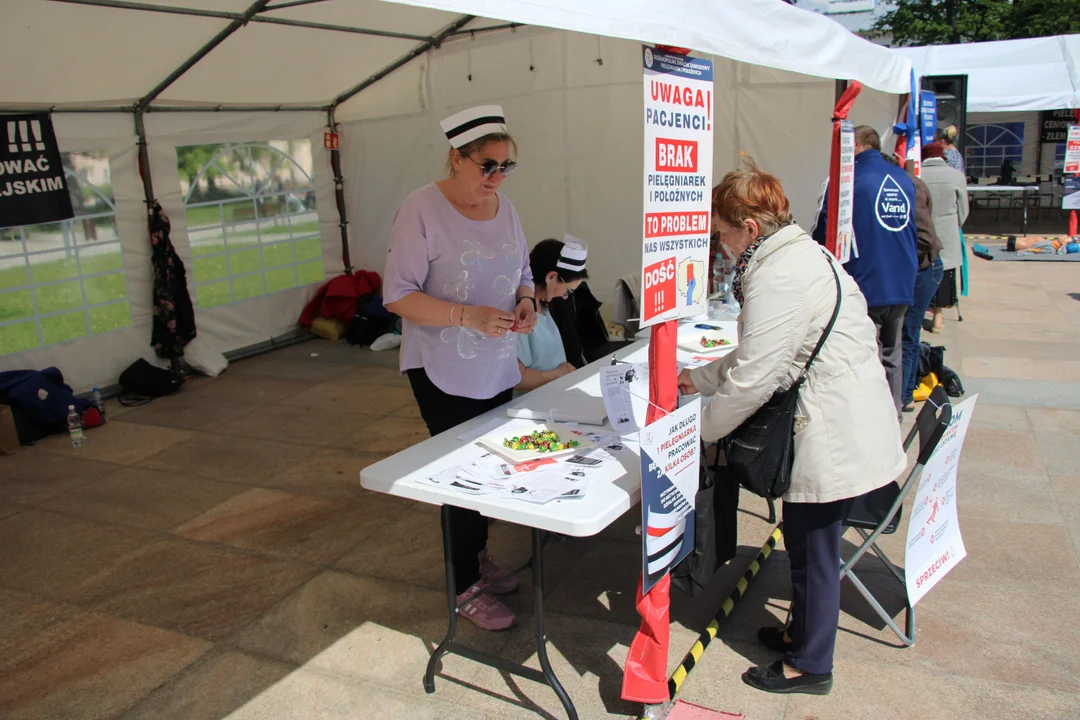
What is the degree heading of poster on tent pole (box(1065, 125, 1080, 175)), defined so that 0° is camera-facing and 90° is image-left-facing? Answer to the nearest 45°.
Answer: approximately 0°

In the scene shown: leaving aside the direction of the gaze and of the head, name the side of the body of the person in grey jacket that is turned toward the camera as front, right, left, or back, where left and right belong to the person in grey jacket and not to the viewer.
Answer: back

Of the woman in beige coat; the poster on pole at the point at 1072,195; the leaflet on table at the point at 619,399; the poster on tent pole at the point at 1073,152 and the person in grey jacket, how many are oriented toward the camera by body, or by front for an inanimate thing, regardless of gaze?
3

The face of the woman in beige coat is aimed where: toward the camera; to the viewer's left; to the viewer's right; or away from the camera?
to the viewer's left

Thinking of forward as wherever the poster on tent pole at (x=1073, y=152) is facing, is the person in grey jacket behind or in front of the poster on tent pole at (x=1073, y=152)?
in front

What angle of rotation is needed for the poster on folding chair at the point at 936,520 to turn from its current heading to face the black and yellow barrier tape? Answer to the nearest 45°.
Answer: approximately 90° to its right

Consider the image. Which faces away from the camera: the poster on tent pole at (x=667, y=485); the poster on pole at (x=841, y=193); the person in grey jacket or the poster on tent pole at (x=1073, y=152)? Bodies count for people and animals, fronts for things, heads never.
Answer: the person in grey jacket

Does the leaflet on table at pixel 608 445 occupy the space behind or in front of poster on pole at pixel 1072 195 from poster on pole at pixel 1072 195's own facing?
in front

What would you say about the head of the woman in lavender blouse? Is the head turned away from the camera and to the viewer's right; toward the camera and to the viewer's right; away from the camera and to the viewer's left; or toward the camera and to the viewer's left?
toward the camera and to the viewer's right

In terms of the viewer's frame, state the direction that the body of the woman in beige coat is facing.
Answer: to the viewer's left

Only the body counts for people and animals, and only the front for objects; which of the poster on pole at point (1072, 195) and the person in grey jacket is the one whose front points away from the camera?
the person in grey jacket
